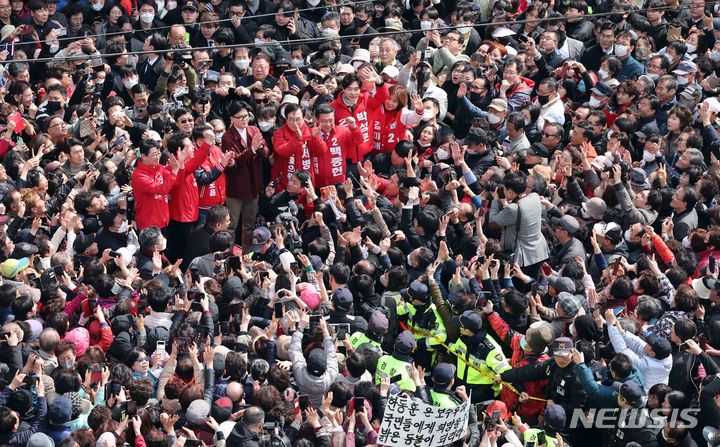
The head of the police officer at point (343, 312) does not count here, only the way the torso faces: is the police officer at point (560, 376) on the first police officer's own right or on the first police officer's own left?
on the first police officer's own right

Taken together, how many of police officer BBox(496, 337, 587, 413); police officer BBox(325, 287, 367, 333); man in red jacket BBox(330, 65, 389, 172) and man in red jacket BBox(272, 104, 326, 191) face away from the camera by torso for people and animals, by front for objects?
1

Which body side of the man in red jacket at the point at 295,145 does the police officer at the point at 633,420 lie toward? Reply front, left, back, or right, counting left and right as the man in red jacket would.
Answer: front

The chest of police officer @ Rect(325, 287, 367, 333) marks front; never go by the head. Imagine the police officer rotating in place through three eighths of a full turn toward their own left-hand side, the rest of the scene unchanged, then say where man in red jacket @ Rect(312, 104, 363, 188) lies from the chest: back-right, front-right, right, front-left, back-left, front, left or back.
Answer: back-right

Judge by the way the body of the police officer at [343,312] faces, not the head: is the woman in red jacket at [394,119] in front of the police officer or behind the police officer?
in front

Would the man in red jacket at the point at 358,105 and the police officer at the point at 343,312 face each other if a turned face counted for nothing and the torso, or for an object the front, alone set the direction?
yes

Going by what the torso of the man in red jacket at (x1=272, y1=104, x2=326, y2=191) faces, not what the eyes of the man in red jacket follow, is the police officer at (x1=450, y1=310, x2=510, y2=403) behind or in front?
in front

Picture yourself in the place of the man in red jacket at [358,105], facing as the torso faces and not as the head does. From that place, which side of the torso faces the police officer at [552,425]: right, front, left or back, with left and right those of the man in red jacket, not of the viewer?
front

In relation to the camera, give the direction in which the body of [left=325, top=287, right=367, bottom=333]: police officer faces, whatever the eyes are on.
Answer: away from the camera

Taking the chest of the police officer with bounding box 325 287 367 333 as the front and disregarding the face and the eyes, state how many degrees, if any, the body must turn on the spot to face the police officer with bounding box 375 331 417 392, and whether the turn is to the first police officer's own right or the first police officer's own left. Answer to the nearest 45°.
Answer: approximately 135° to the first police officer's own right

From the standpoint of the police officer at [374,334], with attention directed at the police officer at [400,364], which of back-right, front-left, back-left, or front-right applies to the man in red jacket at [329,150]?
back-left

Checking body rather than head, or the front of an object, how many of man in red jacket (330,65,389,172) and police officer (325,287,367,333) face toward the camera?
1

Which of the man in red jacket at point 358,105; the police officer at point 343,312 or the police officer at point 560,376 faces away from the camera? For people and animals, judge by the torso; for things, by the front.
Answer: the police officer at point 343,312

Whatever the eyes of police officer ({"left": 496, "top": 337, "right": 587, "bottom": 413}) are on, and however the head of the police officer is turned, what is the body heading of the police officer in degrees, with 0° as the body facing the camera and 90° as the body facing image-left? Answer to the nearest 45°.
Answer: approximately 45°
